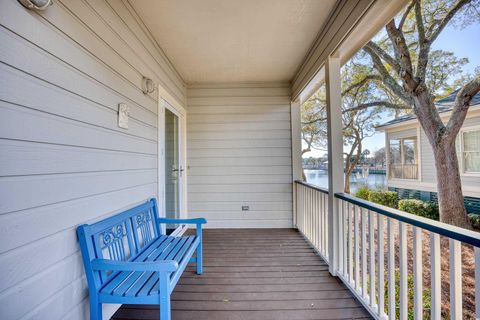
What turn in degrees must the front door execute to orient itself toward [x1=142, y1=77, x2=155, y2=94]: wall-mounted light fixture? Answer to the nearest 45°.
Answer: approximately 90° to its right

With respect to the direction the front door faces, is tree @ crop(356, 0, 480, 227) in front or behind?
in front

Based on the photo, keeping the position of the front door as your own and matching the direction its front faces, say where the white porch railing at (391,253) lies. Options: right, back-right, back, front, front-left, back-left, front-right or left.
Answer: front-right

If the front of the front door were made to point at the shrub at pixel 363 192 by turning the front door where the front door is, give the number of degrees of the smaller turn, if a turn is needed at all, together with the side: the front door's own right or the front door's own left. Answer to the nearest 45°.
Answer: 0° — it already faces it

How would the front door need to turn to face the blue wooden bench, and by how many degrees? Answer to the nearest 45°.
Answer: approximately 90° to its right

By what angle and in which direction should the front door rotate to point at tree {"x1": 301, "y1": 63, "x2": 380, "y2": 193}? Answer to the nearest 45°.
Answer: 0° — it already faces it

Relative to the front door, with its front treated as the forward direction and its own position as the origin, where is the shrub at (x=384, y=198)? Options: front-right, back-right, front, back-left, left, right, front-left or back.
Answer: front

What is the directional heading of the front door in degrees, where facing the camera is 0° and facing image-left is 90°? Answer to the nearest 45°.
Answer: approximately 270°

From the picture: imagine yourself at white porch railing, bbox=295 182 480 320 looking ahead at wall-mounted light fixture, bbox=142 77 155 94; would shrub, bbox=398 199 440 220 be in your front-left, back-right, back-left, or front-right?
back-right

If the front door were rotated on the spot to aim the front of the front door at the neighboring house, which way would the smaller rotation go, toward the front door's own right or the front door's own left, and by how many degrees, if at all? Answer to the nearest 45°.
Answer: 0° — it already faces it

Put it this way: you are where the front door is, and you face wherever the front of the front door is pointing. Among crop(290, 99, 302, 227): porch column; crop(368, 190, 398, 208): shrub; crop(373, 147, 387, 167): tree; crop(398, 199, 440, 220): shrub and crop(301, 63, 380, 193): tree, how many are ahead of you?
5

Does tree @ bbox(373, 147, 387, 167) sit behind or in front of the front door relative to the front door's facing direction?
in front

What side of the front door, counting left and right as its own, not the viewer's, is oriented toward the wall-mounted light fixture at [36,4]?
right

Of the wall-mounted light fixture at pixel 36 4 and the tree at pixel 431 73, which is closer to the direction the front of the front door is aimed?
the tree

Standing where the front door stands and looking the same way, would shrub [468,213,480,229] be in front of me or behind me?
in front
